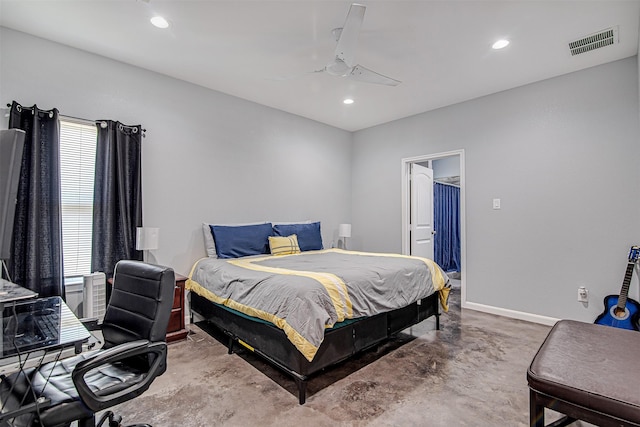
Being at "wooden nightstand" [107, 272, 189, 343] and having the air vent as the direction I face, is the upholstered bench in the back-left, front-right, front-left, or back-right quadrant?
front-right

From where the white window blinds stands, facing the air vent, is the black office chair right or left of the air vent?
right

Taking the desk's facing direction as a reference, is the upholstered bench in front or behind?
in front

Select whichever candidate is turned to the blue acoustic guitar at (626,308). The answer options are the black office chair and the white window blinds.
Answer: the white window blinds

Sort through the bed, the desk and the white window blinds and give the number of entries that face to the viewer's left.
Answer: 0

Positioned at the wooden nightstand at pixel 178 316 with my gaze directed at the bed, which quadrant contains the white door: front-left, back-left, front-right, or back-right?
front-left

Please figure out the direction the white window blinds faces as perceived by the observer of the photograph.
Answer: facing the viewer and to the right of the viewer

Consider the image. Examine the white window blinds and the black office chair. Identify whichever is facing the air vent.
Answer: the white window blinds

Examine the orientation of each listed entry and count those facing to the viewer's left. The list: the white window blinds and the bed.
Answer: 0

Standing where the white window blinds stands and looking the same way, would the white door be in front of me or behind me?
in front
